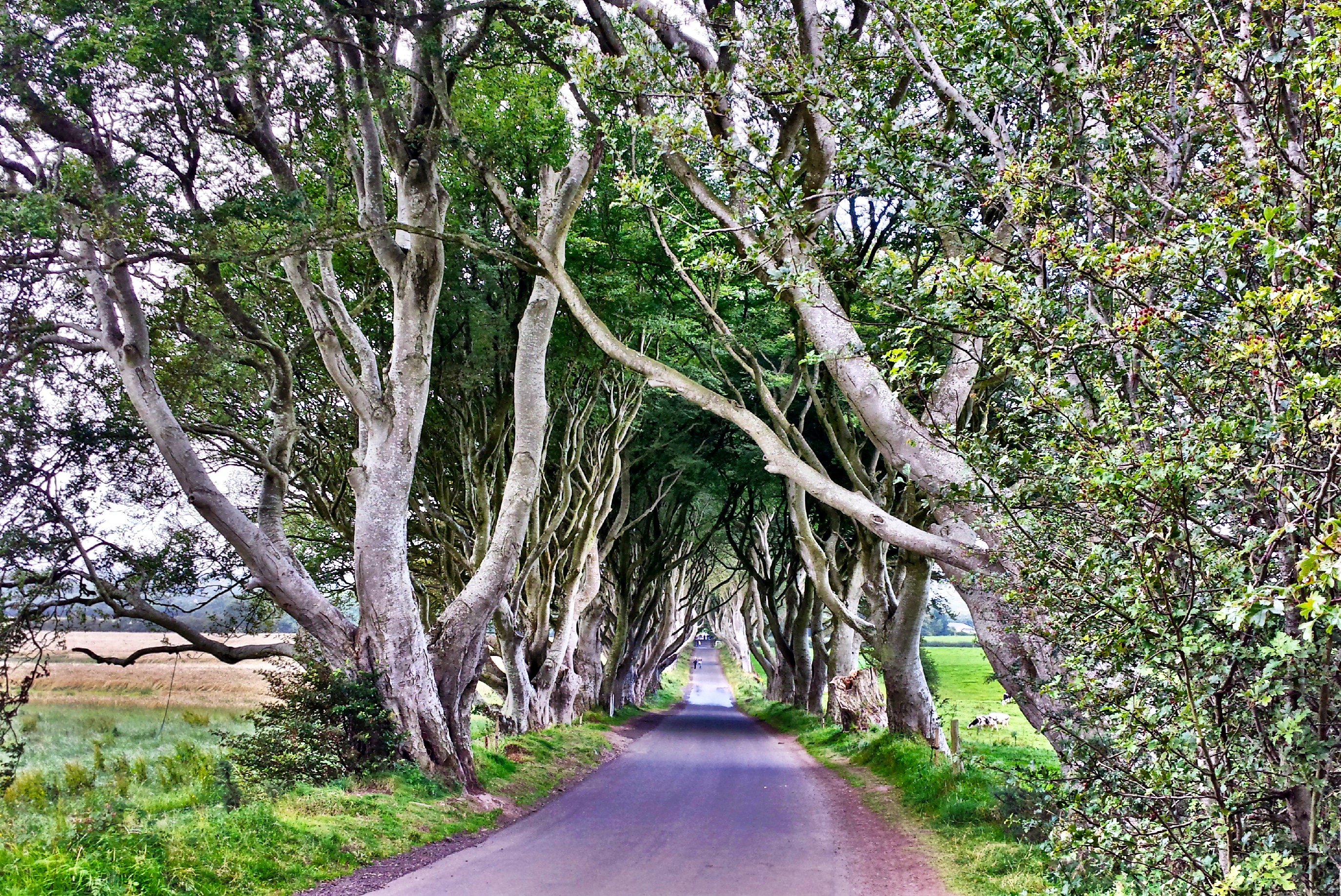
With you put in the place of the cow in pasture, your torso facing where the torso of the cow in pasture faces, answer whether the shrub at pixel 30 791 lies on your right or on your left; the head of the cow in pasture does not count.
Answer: on your left

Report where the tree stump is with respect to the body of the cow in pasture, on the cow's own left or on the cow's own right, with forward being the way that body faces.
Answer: on the cow's own left

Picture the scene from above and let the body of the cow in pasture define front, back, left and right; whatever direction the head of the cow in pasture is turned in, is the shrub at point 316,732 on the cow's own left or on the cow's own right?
on the cow's own left

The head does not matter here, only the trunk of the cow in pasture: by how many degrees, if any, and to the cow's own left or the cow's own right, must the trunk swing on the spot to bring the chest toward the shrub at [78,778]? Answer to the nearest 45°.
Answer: approximately 45° to the cow's own left

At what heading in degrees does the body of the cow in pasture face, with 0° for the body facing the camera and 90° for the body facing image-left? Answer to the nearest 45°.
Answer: approximately 90°
